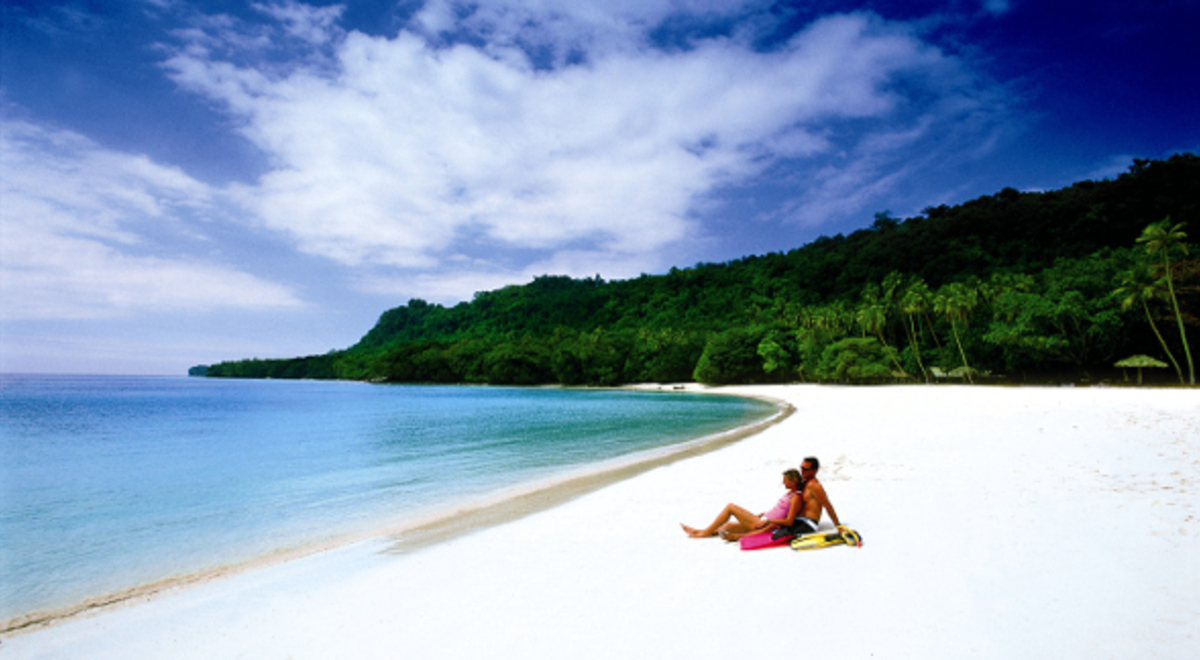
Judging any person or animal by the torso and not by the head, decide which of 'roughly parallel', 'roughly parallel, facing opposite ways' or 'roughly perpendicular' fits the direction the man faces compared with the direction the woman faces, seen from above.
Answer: roughly parallel

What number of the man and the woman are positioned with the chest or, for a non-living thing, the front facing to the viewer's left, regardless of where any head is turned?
2

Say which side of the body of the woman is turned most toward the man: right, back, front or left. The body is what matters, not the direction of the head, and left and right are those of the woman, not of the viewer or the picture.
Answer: back

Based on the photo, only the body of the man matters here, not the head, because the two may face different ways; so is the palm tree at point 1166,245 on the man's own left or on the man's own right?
on the man's own right

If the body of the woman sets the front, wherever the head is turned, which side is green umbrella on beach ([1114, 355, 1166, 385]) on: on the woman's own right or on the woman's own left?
on the woman's own right

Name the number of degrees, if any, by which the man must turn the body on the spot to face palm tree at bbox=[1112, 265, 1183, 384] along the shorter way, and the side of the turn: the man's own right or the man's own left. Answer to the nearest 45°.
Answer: approximately 135° to the man's own right

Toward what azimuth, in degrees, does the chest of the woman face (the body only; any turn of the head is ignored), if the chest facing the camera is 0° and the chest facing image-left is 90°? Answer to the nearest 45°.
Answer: approximately 90°

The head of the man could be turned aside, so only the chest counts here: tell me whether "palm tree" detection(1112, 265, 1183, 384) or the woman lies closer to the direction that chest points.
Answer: the woman

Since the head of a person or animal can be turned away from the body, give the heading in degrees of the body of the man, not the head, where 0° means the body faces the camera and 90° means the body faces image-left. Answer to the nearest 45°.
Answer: approximately 90°

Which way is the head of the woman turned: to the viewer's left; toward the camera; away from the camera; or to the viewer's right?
to the viewer's left
